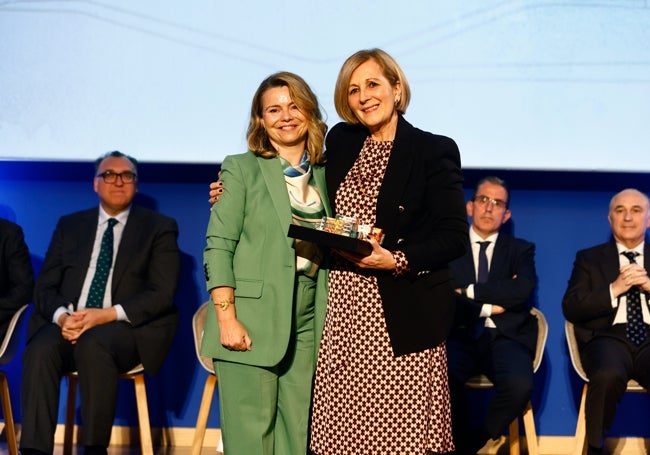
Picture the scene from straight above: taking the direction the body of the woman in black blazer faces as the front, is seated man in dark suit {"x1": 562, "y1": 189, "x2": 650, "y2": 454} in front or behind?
behind

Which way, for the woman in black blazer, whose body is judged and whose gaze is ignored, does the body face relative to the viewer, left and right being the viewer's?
facing the viewer and to the left of the viewer

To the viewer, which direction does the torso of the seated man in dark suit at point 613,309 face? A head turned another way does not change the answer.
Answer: toward the camera

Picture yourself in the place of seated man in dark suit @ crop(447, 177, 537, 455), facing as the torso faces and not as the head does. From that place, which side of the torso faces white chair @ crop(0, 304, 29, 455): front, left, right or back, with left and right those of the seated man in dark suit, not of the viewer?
right

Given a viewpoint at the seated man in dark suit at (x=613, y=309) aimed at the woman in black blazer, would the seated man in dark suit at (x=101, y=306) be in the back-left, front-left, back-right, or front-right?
front-right

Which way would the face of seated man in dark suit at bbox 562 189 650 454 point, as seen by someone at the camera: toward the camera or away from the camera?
toward the camera

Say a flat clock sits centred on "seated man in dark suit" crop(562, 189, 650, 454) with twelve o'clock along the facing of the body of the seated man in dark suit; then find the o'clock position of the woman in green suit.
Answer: The woman in green suit is roughly at 1 o'clock from the seated man in dark suit.

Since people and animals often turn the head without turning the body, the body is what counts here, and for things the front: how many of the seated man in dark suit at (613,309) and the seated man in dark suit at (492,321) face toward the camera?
2

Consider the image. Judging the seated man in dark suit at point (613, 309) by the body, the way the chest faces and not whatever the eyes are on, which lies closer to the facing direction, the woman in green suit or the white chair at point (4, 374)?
the woman in green suit

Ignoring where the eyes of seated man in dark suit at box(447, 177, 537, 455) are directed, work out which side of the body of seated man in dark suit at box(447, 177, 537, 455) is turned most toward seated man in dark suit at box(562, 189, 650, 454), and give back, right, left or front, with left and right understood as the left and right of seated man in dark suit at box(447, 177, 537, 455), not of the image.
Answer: left

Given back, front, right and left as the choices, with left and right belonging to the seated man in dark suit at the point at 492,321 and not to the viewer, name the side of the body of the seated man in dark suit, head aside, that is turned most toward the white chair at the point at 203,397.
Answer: right

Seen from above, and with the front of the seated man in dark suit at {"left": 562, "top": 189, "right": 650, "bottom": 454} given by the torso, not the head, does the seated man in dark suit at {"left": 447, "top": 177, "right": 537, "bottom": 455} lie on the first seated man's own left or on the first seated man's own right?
on the first seated man's own right
